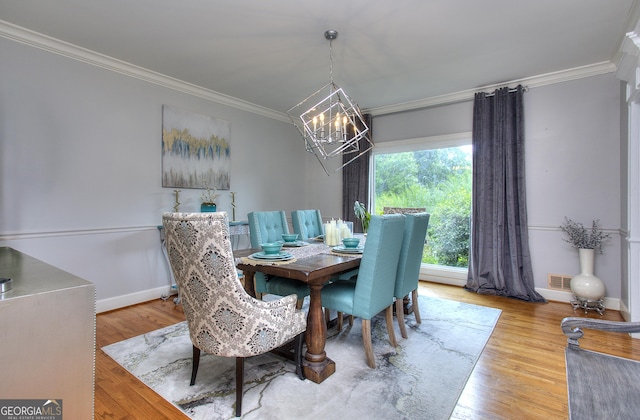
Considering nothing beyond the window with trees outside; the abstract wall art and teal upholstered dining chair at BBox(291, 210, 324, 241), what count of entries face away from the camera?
0

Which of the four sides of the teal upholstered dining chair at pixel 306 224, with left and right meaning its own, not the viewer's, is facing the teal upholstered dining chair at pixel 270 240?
right

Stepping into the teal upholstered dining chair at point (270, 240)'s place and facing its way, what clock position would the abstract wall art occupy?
The abstract wall art is roughly at 6 o'clock from the teal upholstered dining chair.

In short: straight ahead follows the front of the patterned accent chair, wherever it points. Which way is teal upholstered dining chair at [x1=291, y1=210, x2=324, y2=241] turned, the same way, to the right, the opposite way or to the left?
to the right

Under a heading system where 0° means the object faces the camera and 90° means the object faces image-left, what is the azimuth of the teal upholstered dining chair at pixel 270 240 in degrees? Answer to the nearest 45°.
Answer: approximately 315°

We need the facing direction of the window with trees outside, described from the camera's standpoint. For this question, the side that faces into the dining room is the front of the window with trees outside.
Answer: facing the viewer and to the left of the viewer

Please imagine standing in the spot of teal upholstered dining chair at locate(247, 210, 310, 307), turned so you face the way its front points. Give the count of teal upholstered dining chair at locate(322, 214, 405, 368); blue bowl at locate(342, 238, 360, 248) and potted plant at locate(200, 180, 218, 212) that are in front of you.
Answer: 2

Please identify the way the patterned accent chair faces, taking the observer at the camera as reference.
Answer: facing away from the viewer and to the right of the viewer

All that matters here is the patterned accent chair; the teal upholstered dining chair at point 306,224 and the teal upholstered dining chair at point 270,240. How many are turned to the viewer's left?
0

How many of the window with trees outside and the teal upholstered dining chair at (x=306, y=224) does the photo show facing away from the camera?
0

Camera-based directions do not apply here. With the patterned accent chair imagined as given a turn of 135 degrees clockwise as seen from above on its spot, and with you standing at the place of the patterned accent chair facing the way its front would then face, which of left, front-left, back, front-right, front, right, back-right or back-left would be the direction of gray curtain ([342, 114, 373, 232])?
back-left

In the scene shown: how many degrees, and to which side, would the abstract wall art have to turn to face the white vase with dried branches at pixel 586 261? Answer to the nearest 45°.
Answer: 0° — it already faces it

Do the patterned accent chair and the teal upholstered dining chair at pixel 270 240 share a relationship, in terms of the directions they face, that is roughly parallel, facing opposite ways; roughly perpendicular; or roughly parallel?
roughly perpendicular

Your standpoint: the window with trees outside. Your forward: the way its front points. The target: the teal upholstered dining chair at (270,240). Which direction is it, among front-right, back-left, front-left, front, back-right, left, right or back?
front

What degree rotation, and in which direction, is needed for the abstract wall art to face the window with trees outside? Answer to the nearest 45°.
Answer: approximately 45° to its left

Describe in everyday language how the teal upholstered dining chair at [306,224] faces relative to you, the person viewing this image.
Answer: facing the viewer and to the right of the viewer

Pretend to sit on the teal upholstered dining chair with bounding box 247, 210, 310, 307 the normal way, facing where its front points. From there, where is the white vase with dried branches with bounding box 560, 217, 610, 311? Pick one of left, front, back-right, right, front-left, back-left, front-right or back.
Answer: front-left
